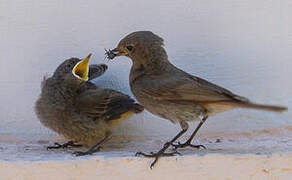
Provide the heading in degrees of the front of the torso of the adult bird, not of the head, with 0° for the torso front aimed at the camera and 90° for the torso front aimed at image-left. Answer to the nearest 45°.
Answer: approximately 90°

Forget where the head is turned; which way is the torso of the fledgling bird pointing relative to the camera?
to the viewer's left
